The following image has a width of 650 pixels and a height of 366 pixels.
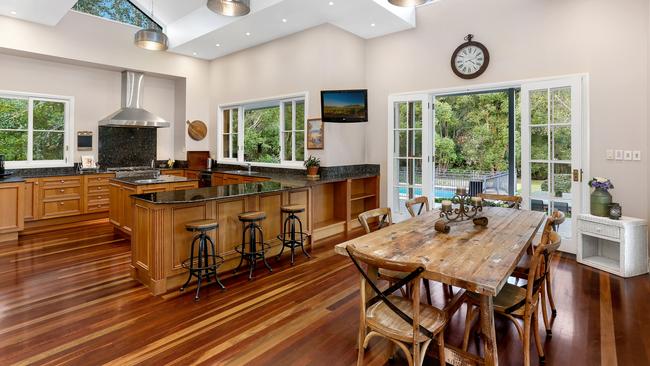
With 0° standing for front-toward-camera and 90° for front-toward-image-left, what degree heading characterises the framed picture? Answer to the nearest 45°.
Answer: approximately 45°

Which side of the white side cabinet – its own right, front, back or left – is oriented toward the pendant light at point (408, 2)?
front

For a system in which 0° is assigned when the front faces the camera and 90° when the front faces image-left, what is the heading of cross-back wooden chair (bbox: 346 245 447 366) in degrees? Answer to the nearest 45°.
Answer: approximately 225°

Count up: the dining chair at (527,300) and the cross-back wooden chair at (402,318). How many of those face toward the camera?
0

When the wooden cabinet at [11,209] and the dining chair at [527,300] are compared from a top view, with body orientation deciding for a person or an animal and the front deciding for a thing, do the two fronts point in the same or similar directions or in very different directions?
very different directions

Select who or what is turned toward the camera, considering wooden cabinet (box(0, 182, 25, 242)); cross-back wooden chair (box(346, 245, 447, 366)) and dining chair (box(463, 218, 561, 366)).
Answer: the wooden cabinet

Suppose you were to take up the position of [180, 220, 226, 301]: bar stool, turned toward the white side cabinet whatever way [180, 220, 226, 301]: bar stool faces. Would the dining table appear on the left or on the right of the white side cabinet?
right

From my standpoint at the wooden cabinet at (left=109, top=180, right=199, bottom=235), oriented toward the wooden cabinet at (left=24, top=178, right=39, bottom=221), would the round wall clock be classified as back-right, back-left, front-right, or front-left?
back-right

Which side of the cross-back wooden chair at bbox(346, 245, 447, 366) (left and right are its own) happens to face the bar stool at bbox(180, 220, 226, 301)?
left

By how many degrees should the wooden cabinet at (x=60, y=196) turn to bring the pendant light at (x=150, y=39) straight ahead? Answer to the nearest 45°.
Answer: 0° — it already faces it

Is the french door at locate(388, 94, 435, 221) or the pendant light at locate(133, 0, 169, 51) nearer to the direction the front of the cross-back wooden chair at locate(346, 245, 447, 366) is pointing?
the french door
